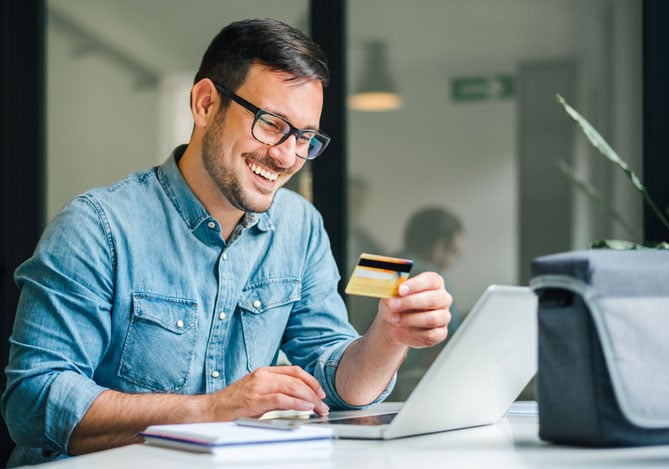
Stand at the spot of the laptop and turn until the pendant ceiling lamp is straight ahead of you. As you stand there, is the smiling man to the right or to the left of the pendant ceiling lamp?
left

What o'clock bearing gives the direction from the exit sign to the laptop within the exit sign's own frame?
The laptop is roughly at 12 o'clock from the exit sign.

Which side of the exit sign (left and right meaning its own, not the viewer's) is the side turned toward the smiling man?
front

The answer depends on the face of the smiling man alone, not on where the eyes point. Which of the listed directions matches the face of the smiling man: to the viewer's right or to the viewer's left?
to the viewer's right

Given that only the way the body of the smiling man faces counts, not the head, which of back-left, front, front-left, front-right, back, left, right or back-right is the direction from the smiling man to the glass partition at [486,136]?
left

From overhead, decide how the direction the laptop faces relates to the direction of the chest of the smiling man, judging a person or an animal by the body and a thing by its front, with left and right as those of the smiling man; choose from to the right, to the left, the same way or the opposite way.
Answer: the opposite way

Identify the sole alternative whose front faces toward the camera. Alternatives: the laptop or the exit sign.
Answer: the exit sign

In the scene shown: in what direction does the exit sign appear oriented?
toward the camera

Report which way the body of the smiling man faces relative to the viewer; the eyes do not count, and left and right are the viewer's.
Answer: facing the viewer and to the right of the viewer

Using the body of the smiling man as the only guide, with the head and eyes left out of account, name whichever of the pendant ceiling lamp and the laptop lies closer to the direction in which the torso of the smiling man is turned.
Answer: the laptop

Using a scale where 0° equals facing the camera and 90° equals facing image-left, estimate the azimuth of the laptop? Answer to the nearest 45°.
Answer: approximately 135°

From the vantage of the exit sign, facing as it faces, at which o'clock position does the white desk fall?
The white desk is roughly at 12 o'clock from the exit sign.

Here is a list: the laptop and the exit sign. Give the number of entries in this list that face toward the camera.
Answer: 1

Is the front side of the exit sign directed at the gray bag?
yes
